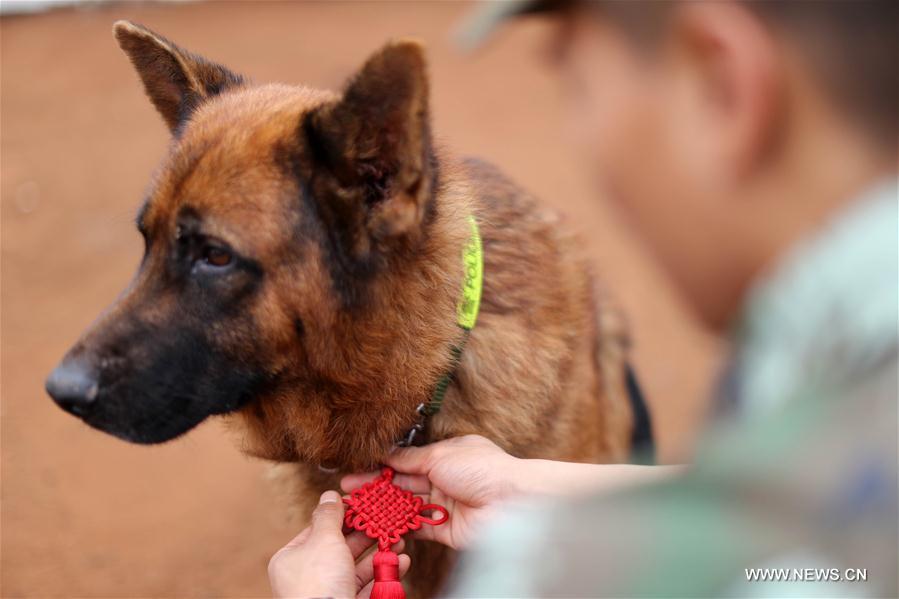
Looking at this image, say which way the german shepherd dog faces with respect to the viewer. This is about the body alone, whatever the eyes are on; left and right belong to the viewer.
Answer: facing the viewer and to the left of the viewer
